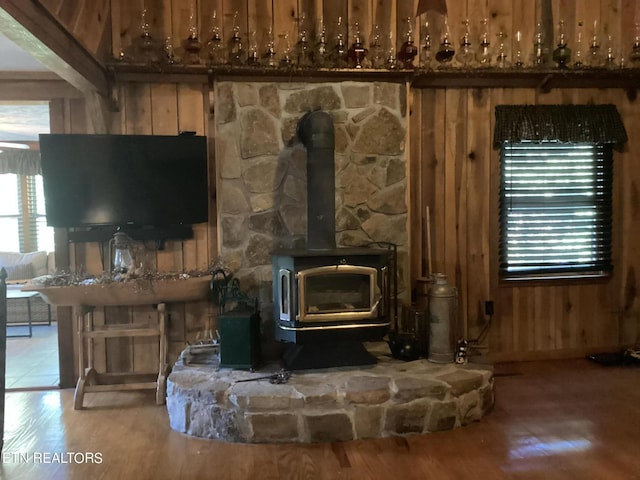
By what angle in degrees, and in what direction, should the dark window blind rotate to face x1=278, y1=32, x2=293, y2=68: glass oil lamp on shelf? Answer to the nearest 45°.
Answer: approximately 45° to its right

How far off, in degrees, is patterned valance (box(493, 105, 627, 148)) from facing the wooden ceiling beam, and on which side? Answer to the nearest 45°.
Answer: approximately 45° to its right

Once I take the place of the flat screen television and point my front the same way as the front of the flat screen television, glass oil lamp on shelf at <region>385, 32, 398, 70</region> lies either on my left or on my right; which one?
on my left

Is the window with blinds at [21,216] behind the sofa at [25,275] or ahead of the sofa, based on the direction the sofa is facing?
behind

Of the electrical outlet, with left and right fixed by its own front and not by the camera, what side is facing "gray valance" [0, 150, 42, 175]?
right
